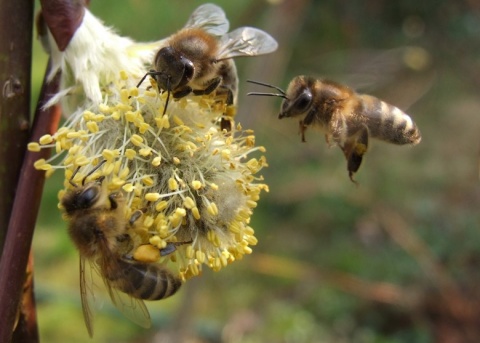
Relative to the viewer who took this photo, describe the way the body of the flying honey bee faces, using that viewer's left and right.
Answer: facing to the left of the viewer

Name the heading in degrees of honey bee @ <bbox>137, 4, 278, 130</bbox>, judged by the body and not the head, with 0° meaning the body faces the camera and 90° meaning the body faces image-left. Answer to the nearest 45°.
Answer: approximately 45°
